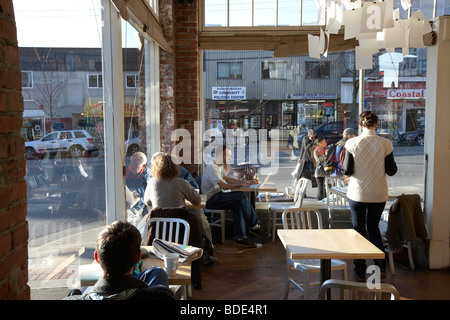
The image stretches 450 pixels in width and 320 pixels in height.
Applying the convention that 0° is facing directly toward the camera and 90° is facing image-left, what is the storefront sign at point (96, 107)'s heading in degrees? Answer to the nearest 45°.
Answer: approximately 0°

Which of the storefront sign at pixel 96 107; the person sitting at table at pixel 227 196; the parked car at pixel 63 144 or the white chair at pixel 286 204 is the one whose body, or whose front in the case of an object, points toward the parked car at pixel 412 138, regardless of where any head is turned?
the person sitting at table

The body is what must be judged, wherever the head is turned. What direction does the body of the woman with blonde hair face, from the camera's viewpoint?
away from the camera

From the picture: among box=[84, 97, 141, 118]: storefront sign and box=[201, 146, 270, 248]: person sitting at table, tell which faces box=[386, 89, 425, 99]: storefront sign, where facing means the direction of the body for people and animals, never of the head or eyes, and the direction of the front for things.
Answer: the person sitting at table

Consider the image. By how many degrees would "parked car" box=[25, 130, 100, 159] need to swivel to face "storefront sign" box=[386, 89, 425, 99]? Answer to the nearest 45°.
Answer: approximately 135° to its right

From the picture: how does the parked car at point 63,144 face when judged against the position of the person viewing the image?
facing to the left of the viewer

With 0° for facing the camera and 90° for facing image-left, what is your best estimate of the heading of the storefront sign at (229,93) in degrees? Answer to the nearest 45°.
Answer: approximately 0°

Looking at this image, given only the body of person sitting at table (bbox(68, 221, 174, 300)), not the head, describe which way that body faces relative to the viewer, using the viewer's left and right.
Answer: facing away from the viewer

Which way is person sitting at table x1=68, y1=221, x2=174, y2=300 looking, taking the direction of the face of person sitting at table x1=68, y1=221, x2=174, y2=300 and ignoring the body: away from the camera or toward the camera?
away from the camera

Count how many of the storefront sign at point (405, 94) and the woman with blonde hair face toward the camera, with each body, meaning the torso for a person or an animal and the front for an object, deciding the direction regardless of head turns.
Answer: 1

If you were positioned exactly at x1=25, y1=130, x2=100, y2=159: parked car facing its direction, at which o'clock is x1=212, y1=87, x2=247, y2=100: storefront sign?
The storefront sign is roughly at 4 o'clock from the parked car.

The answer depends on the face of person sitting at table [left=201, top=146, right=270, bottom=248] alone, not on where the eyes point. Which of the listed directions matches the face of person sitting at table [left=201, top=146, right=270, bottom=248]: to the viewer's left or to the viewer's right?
to the viewer's right

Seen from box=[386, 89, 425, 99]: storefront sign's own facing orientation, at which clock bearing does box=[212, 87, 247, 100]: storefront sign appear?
box=[212, 87, 247, 100]: storefront sign is roughly at 3 o'clock from box=[386, 89, 425, 99]: storefront sign.
